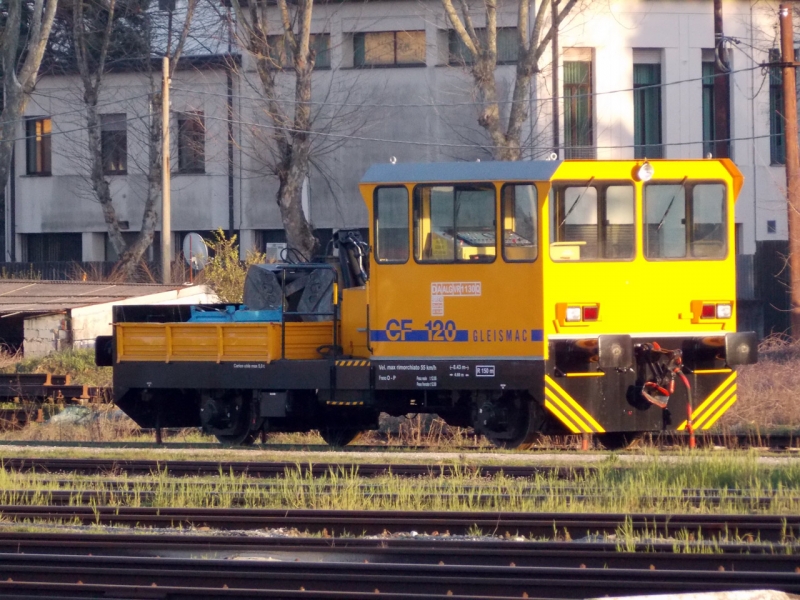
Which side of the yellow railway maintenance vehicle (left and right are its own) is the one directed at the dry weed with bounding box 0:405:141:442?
back

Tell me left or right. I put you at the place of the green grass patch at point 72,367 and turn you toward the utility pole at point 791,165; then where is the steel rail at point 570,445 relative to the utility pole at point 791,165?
right

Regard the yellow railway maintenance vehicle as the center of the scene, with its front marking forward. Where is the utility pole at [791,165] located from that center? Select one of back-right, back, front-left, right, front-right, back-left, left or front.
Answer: left

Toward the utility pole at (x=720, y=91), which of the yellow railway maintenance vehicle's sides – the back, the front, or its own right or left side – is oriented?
left

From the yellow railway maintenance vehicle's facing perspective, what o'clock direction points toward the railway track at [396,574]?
The railway track is roughly at 2 o'clock from the yellow railway maintenance vehicle.

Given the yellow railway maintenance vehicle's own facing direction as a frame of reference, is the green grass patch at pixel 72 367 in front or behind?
behind

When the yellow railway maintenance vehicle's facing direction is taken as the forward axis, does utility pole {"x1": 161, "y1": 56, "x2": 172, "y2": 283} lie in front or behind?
behind

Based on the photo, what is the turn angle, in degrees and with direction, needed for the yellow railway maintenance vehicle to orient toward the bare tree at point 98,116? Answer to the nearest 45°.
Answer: approximately 180°

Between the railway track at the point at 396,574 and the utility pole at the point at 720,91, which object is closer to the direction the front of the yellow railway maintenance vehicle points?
the railway track

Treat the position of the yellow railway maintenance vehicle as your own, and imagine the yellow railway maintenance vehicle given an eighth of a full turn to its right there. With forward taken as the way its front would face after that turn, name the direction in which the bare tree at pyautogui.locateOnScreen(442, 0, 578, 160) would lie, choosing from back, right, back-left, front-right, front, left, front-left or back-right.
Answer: back

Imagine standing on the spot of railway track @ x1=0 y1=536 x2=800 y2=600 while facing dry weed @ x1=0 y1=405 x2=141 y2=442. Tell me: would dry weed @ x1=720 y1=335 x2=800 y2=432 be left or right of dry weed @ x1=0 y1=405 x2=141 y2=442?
right

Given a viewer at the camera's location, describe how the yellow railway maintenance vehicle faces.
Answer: facing the viewer and to the right of the viewer
